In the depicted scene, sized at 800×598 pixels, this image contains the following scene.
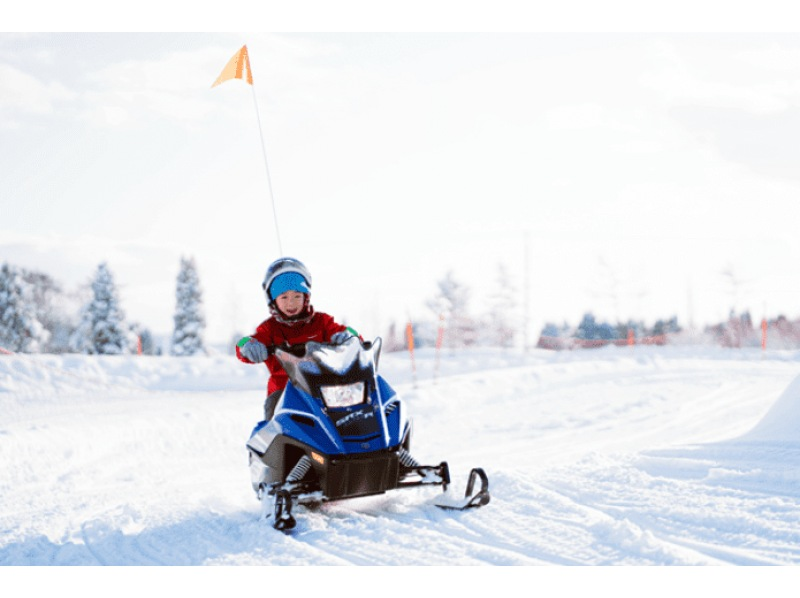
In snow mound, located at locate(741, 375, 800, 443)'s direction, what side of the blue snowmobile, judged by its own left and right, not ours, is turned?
left

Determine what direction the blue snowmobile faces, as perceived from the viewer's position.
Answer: facing the viewer and to the right of the viewer

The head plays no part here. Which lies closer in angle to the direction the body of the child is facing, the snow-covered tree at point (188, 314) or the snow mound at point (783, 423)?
the snow mound

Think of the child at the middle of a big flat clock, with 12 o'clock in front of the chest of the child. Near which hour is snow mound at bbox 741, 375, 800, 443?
The snow mound is roughly at 8 o'clock from the child.

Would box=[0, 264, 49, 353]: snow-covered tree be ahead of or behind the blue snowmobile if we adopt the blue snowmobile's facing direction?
behind

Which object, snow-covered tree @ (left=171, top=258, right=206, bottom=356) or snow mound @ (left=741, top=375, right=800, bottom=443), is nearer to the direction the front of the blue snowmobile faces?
the snow mound

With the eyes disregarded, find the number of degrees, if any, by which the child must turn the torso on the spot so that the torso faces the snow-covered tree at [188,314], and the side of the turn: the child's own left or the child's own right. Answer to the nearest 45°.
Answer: approximately 135° to the child's own left

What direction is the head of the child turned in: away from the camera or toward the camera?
toward the camera
